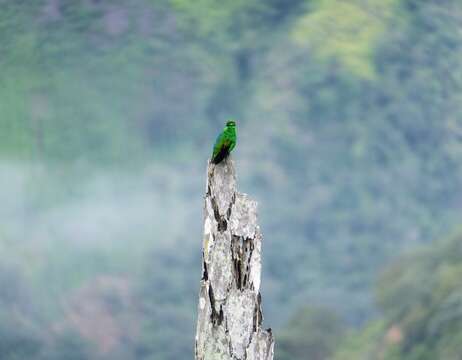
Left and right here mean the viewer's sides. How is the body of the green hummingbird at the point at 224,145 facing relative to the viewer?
facing away from the viewer and to the right of the viewer
